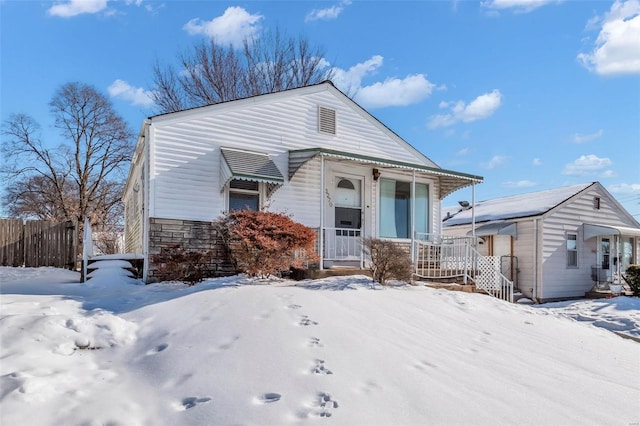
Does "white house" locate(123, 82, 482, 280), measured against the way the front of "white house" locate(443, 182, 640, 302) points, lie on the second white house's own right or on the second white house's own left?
on the second white house's own right

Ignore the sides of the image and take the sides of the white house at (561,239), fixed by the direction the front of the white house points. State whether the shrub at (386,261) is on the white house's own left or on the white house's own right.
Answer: on the white house's own right

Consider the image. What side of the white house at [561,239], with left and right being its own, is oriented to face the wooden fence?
right

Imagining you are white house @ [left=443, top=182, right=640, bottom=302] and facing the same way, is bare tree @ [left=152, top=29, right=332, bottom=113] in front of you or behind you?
behind

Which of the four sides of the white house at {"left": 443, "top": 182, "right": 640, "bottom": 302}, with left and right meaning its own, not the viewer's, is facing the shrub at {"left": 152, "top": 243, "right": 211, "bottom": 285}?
right

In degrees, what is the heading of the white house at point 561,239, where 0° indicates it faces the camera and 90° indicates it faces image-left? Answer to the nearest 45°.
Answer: approximately 315°

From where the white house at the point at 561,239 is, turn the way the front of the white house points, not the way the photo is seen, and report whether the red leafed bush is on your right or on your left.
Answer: on your right
